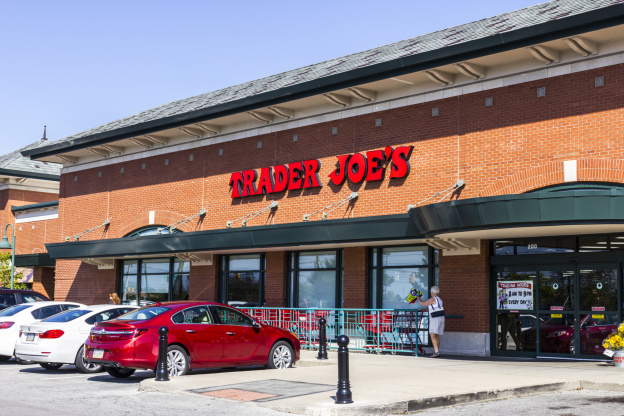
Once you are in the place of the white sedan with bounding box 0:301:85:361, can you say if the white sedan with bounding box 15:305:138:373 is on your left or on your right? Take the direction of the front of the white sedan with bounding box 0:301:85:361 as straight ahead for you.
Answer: on your right

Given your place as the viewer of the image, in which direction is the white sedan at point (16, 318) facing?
facing away from the viewer and to the right of the viewer

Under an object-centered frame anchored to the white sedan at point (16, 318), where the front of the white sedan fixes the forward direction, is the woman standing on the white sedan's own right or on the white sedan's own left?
on the white sedan's own right

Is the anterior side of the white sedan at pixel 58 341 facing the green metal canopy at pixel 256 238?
yes

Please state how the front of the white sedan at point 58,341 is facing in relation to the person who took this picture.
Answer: facing away from the viewer and to the right of the viewer

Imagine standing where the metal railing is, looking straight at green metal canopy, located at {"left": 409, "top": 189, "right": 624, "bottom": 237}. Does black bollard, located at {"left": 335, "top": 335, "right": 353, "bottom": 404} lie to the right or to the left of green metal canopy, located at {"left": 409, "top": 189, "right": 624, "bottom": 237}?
right
